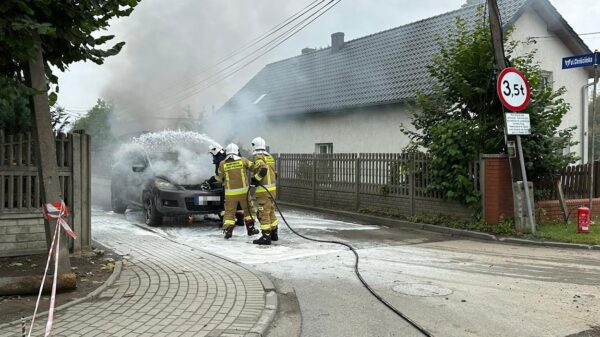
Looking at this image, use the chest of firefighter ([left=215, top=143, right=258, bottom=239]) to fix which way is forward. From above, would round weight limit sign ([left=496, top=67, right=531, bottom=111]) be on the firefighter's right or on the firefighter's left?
on the firefighter's right

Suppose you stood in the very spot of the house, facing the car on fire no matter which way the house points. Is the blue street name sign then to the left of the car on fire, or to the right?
left

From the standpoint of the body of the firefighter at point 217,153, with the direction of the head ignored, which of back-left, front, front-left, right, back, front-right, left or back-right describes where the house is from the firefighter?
back-right

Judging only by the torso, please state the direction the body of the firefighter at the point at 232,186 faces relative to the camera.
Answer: away from the camera

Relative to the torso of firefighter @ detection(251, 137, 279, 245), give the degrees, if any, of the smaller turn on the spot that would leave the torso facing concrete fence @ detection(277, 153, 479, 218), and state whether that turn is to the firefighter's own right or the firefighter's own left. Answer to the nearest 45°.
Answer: approximately 90° to the firefighter's own right

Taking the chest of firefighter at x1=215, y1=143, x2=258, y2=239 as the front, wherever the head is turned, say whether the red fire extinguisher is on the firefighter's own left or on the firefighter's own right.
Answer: on the firefighter's own right

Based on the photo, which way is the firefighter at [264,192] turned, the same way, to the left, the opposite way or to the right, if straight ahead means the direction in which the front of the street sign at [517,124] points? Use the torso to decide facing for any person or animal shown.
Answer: to the right

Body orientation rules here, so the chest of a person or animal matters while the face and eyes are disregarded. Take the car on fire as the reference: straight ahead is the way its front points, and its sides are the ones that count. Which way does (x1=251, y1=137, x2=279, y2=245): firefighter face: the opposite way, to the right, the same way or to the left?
the opposite way

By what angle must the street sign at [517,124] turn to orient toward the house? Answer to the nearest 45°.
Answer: approximately 135° to its right

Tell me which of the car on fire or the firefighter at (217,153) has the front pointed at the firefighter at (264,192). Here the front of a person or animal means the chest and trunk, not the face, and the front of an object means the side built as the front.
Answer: the car on fire

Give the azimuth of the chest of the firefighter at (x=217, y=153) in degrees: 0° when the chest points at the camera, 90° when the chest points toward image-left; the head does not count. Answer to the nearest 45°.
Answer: approximately 90°

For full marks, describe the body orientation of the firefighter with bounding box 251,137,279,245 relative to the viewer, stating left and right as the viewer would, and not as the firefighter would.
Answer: facing away from the viewer and to the left of the viewer

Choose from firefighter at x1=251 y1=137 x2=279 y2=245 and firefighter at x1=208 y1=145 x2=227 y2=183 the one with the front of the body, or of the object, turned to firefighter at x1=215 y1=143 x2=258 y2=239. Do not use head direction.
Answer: firefighter at x1=251 y1=137 x2=279 y2=245
